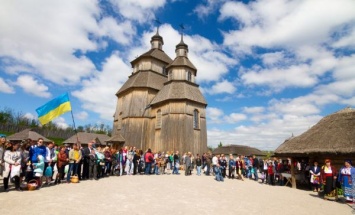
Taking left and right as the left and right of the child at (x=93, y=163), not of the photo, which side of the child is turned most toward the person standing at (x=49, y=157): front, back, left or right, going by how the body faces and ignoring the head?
right

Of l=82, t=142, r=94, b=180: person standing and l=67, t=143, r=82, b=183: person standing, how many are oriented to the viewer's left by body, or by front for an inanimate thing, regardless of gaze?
0

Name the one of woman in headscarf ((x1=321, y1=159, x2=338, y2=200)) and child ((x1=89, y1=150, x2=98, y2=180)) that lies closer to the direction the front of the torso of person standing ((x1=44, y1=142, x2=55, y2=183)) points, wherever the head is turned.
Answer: the woman in headscarf

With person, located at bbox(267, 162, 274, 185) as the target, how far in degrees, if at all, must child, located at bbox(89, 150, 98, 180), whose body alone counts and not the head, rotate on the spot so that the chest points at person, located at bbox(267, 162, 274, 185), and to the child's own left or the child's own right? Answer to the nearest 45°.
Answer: approximately 45° to the child's own left

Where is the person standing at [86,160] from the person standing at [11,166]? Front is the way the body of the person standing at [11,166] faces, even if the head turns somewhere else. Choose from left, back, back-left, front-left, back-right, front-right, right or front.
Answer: left
